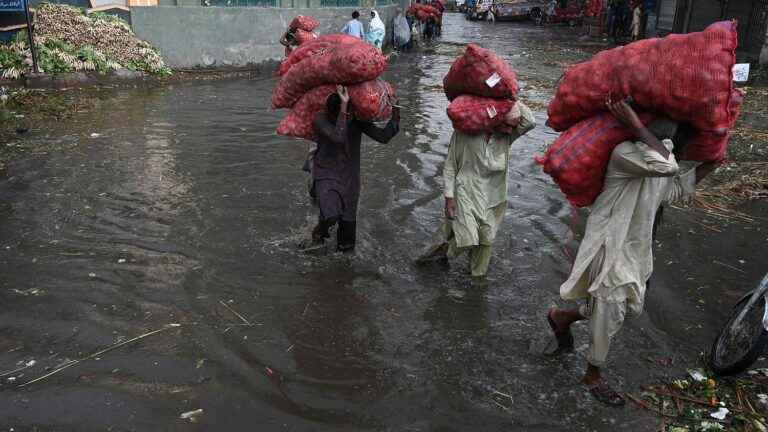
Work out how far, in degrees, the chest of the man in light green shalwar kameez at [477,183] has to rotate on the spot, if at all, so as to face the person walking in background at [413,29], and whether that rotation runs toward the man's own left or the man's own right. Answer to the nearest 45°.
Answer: approximately 135° to the man's own left

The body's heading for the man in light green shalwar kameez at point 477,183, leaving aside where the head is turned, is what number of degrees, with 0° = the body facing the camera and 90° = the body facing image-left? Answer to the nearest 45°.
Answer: approximately 315°

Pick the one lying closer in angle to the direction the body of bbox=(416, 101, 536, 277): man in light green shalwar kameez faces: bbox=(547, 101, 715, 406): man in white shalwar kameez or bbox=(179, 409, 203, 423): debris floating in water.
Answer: the man in white shalwar kameez

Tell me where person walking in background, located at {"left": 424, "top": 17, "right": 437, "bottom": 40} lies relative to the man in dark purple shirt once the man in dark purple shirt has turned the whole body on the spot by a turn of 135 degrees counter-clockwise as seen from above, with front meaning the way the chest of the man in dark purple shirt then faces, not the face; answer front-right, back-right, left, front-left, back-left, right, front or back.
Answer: front

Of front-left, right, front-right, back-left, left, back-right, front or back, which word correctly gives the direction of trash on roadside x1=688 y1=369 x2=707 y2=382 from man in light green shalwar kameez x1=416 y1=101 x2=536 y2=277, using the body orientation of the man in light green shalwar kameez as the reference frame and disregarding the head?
front

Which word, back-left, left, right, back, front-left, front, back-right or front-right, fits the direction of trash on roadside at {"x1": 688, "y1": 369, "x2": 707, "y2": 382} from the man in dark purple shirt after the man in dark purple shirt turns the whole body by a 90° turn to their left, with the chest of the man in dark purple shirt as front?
right

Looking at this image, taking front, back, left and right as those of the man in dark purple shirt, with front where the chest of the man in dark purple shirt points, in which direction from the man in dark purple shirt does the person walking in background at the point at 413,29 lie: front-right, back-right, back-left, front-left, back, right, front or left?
back-left

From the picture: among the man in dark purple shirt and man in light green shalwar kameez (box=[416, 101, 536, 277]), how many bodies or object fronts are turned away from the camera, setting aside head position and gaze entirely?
0

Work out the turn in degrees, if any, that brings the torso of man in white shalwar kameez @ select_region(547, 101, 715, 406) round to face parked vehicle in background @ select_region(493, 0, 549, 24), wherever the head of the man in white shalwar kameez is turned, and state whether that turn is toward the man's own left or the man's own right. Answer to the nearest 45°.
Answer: approximately 135° to the man's own left

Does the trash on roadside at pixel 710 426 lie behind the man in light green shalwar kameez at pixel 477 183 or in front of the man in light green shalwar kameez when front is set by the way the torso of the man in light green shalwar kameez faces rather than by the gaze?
in front

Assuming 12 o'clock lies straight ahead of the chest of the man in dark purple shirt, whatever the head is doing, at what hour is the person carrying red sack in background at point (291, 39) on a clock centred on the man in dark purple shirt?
The person carrying red sack in background is roughly at 7 o'clock from the man in dark purple shirt.

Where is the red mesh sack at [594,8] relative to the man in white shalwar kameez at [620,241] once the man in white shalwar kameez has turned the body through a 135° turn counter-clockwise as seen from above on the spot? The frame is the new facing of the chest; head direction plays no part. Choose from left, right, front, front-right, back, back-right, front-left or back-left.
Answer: front

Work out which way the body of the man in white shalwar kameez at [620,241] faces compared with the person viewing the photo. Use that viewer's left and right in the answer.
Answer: facing the viewer and to the right of the viewer

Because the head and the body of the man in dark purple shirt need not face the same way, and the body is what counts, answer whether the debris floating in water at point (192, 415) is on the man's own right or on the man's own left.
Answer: on the man's own right

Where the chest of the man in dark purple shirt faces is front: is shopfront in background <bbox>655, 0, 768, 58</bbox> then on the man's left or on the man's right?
on the man's left
